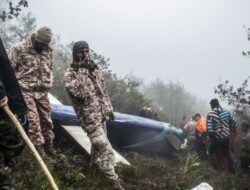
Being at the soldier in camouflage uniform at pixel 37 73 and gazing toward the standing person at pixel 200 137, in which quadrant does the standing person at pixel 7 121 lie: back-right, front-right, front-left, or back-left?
back-right

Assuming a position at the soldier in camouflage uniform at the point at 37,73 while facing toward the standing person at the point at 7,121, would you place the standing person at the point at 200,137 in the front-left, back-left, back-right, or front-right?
back-left

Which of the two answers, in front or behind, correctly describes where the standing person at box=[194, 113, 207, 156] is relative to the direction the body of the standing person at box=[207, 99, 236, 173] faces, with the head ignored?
in front

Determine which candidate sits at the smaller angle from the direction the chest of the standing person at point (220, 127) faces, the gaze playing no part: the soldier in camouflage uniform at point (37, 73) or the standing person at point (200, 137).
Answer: the standing person

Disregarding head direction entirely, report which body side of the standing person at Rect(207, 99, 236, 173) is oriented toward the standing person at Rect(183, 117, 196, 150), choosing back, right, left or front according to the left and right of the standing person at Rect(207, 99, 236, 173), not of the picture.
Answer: front

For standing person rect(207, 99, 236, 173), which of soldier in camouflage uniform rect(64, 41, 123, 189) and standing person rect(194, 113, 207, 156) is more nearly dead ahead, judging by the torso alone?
the standing person
